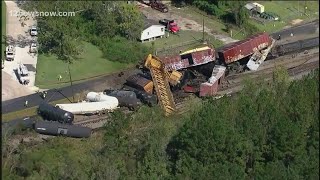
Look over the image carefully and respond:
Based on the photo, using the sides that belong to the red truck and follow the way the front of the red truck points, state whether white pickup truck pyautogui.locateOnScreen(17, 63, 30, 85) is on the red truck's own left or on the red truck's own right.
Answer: on the red truck's own right

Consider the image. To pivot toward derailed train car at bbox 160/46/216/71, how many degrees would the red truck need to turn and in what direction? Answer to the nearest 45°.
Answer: approximately 45° to its right

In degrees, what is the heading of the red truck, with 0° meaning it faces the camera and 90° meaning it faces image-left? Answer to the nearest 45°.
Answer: approximately 315°

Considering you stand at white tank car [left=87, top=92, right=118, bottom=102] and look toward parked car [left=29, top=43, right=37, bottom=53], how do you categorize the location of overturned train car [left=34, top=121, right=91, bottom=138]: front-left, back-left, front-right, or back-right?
back-left

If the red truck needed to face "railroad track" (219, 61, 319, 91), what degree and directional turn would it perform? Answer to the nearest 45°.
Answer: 0° — it already faces it

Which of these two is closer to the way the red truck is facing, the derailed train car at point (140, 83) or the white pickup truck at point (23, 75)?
the derailed train car

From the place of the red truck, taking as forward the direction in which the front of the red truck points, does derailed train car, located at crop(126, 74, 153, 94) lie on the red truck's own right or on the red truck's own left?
on the red truck's own right

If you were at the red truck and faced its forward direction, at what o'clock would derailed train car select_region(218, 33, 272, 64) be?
The derailed train car is roughly at 12 o'clock from the red truck.
